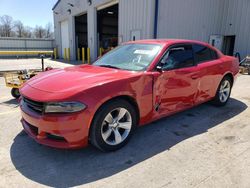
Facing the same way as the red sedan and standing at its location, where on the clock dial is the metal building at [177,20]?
The metal building is roughly at 5 o'clock from the red sedan.

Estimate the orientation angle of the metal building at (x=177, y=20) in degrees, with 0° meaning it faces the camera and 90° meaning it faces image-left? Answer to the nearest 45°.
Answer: approximately 45°

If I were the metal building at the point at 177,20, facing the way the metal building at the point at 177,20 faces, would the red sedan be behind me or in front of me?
in front

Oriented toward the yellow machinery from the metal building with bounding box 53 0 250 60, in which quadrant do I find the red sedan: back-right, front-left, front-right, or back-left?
front-left

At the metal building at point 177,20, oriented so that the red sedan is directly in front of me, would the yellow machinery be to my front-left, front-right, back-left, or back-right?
front-right

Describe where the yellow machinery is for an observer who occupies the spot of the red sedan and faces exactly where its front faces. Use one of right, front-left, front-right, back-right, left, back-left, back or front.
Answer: right

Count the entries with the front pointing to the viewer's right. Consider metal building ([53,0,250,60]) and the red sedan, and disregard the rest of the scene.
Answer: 0

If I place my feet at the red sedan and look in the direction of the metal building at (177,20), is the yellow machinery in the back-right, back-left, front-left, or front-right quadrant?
front-left

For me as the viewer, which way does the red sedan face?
facing the viewer and to the left of the viewer

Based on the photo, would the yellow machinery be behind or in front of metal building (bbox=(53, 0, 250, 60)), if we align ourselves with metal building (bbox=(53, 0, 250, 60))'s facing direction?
in front
